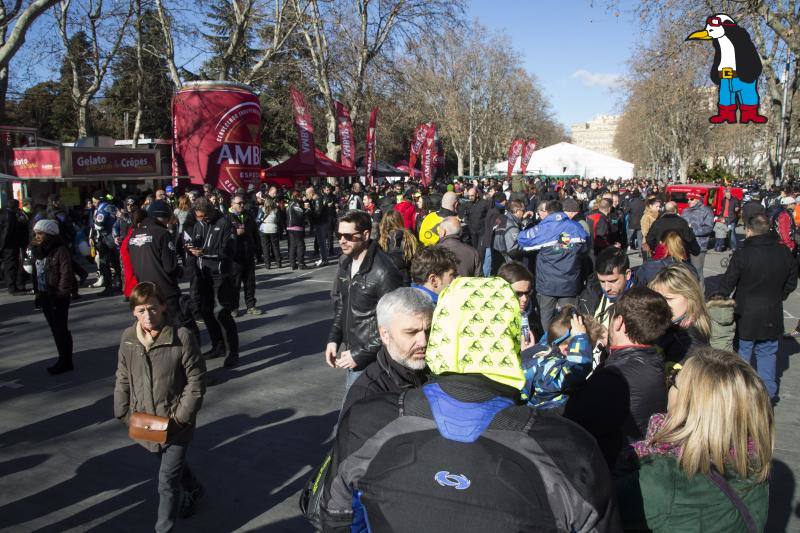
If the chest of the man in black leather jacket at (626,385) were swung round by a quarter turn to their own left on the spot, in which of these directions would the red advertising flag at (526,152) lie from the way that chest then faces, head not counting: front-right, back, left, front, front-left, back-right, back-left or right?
back-right

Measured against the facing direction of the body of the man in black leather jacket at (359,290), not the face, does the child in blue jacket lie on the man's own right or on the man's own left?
on the man's own left

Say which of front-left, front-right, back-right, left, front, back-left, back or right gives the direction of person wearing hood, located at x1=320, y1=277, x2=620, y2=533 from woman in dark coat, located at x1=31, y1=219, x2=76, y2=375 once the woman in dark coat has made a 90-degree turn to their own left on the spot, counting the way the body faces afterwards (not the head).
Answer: front-right

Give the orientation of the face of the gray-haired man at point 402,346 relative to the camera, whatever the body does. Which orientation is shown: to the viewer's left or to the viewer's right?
to the viewer's right

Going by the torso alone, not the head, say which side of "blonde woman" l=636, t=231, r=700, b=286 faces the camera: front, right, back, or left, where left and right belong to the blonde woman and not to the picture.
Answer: back

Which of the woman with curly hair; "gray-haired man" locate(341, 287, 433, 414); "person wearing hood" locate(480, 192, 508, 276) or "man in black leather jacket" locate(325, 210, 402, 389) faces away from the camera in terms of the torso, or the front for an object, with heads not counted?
the woman with curly hair

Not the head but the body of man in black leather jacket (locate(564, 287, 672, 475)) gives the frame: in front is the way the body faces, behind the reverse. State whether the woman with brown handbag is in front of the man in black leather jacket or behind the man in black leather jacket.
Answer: in front
